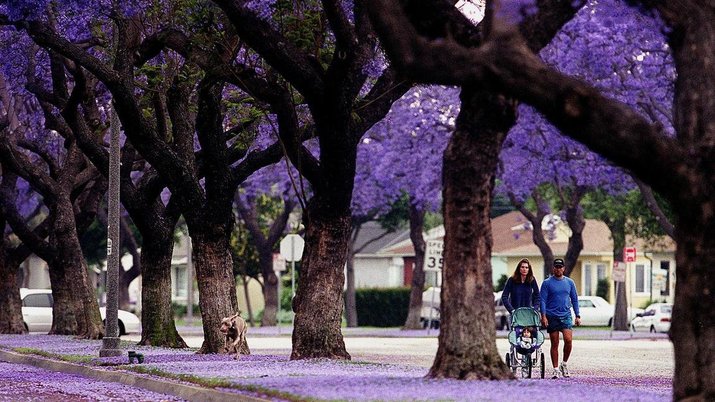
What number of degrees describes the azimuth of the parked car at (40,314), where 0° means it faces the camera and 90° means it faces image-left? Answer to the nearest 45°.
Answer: approximately 270°

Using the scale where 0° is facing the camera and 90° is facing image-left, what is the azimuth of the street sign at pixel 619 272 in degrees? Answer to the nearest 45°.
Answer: approximately 0°

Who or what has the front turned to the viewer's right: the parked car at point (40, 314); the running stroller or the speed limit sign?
the parked car

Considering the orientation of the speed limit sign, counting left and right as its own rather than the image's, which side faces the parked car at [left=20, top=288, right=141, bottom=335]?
right

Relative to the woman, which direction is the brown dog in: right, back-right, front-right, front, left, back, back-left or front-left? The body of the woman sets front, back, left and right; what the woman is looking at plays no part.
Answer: back-right

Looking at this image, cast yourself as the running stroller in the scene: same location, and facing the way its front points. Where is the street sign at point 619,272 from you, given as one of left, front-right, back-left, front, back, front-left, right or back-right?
back

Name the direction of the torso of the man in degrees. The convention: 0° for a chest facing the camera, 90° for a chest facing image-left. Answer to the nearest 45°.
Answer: approximately 0°
